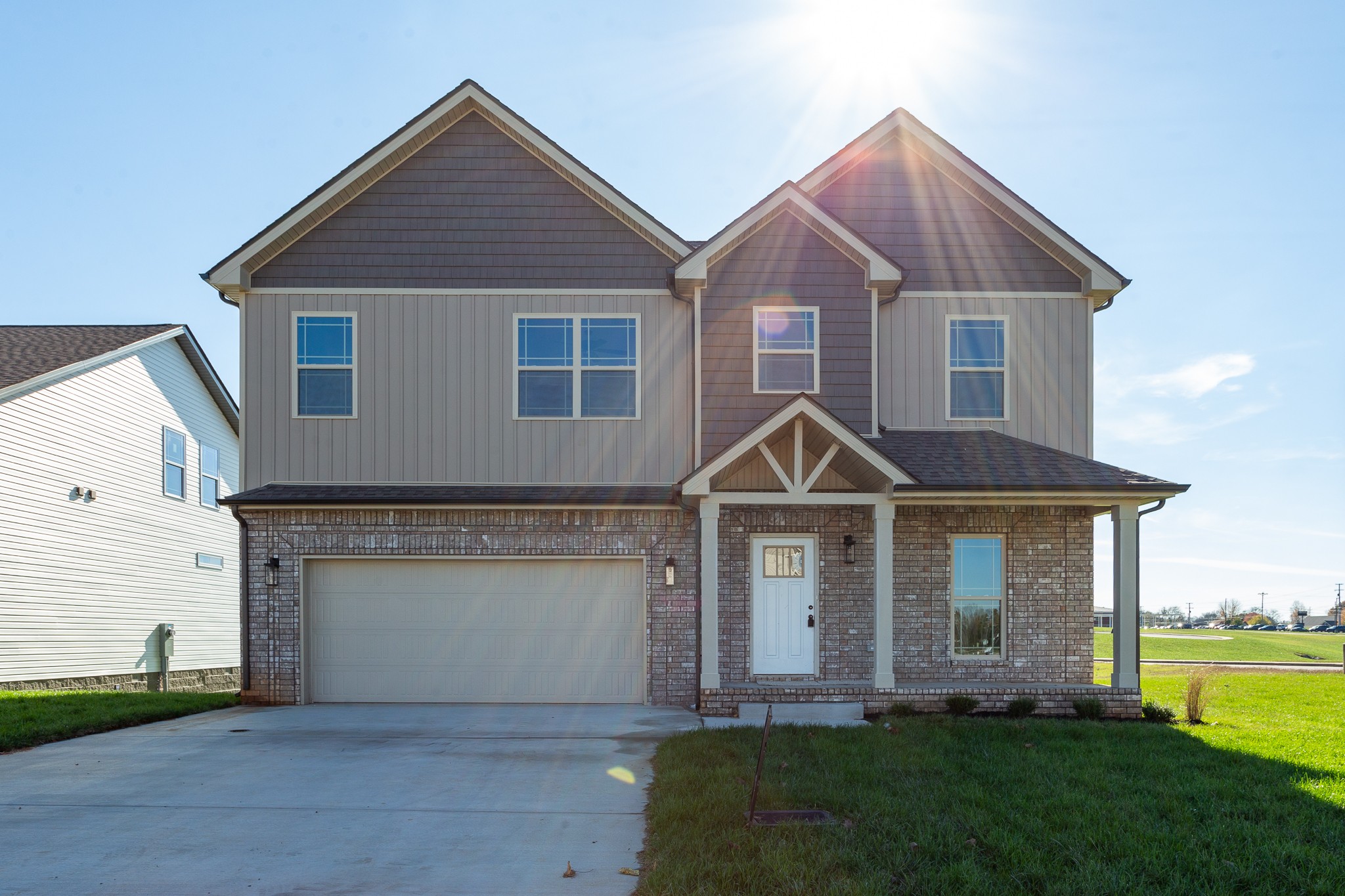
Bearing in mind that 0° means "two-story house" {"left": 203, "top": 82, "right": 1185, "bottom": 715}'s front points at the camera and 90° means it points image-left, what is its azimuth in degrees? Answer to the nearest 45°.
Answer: approximately 0°

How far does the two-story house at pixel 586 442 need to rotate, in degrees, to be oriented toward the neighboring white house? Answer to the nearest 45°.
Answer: approximately 135° to its right
